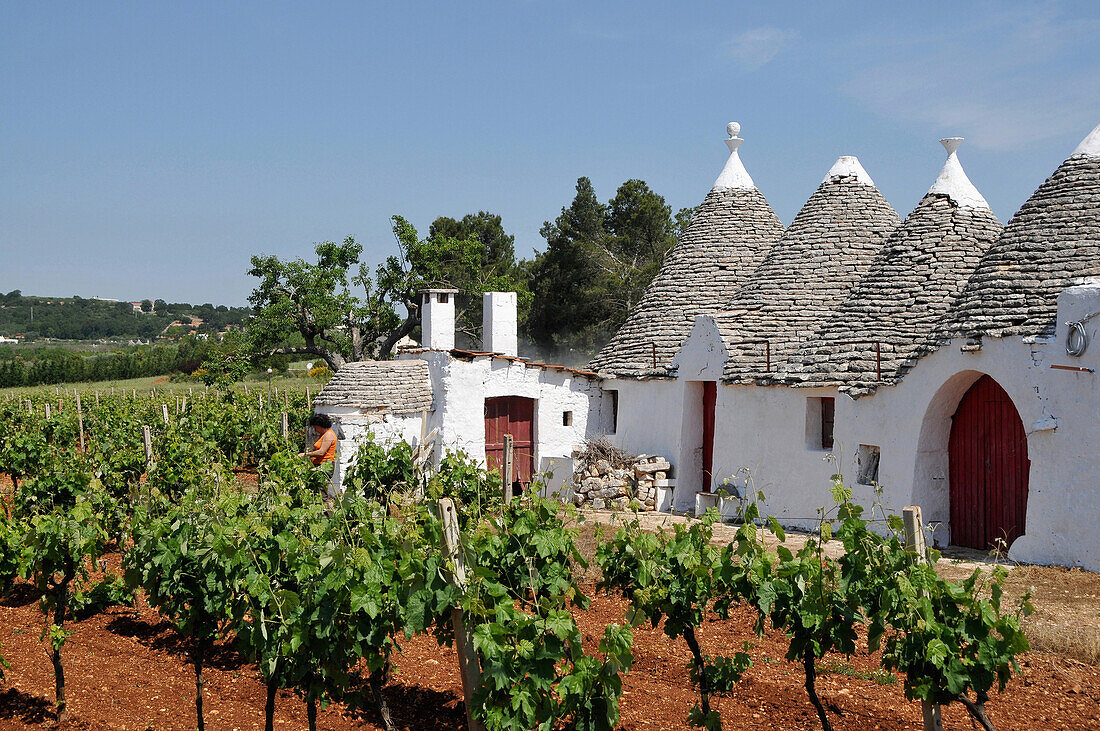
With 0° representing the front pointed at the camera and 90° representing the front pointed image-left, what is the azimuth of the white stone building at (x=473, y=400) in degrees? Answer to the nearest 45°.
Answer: approximately 0°

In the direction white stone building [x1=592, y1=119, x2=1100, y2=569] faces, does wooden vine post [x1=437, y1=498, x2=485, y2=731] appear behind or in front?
in front

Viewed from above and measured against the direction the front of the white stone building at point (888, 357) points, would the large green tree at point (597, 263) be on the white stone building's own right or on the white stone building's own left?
on the white stone building's own right

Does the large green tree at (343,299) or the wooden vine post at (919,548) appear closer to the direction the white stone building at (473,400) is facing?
the wooden vine post

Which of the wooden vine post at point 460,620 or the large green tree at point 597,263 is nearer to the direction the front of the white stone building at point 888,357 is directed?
the wooden vine post

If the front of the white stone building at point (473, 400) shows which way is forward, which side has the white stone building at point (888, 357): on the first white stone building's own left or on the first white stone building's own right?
on the first white stone building's own left

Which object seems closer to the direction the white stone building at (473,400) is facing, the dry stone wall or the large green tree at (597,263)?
the dry stone wall

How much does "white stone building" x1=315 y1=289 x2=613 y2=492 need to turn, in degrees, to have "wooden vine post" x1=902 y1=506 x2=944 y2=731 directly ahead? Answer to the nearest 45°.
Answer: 0° — it already faces it

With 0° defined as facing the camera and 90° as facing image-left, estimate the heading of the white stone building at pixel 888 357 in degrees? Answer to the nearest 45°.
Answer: approximately 45°

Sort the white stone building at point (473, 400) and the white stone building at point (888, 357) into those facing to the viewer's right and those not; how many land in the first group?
0

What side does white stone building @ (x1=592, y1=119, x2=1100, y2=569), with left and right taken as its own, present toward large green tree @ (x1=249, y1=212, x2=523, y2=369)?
right

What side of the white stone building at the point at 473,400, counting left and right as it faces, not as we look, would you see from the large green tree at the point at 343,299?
back
